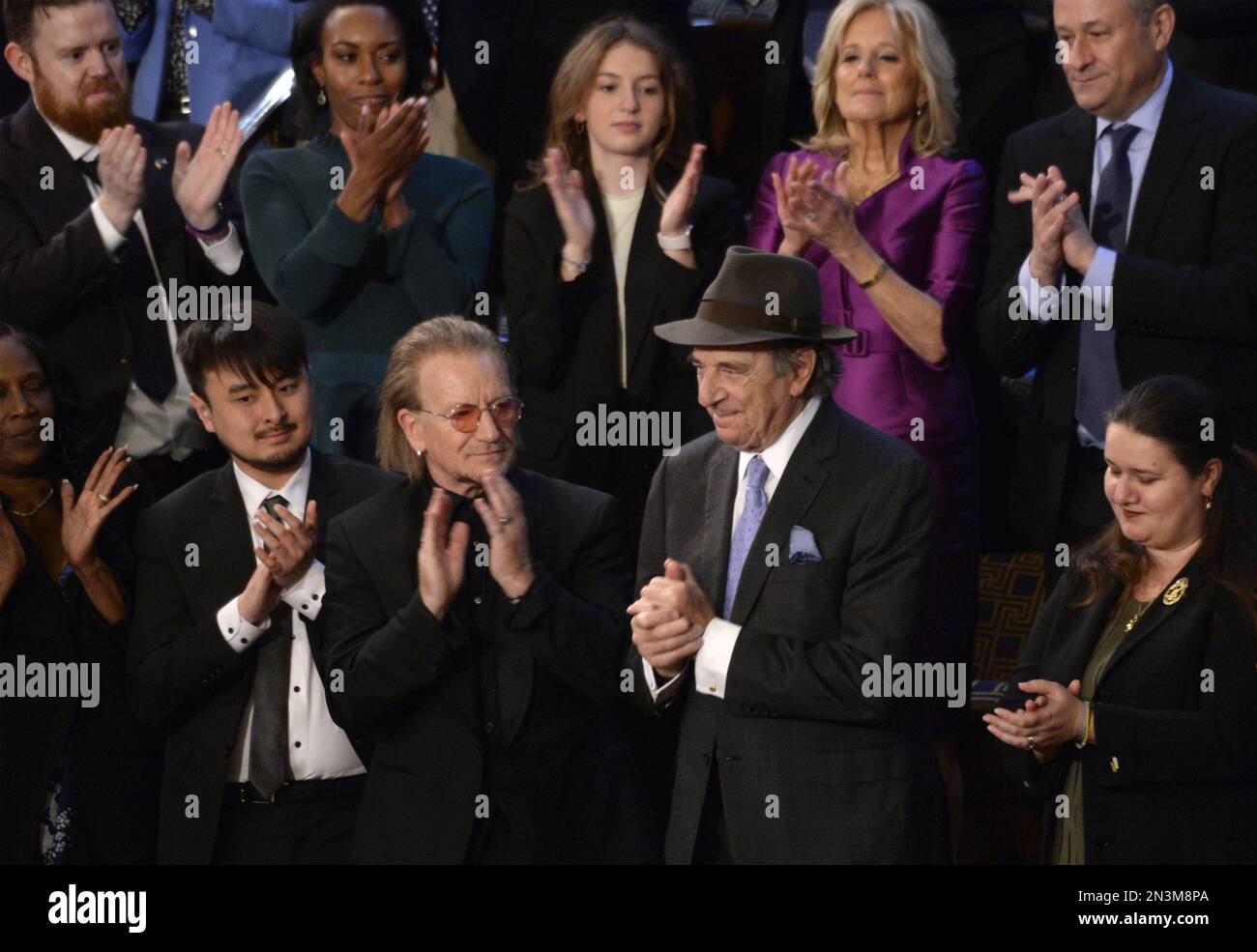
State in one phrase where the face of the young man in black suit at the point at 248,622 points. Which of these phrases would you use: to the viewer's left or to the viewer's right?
to the viewer's right

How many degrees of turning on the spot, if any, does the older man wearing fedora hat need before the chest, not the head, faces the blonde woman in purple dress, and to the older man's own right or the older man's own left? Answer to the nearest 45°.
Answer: approximately 135° to the older man's own right

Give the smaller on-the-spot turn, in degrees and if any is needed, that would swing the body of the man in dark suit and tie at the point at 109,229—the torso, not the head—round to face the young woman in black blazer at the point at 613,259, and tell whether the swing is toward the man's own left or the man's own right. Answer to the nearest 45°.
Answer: approximately 45° to the man's own left

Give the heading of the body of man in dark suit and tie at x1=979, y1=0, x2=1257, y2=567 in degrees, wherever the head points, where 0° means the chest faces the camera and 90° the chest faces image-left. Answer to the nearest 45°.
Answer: approximately 45°

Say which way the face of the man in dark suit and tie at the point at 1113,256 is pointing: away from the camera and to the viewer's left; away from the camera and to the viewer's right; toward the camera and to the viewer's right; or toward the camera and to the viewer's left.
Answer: toward the camera and to the viewer's left

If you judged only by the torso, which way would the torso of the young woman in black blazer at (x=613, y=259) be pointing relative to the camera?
toward the camera

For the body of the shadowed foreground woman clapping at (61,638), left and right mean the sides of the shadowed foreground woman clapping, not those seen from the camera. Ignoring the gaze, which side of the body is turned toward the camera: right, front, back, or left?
front

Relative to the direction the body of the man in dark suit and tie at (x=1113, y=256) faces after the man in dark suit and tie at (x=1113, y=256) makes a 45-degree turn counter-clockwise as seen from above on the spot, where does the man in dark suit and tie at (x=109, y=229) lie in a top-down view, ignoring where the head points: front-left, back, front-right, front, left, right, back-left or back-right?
right

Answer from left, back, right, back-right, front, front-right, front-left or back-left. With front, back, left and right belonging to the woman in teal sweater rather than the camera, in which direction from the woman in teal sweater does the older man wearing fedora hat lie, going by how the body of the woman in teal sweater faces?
front-left

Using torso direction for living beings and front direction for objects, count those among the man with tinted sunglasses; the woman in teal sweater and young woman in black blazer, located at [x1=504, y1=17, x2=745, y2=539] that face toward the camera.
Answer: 3

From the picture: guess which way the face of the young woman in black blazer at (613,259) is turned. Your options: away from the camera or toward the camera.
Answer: toward the camera

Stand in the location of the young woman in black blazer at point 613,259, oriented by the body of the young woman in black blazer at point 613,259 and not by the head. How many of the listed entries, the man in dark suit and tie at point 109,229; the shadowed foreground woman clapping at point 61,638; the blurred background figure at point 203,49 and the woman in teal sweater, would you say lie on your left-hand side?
0

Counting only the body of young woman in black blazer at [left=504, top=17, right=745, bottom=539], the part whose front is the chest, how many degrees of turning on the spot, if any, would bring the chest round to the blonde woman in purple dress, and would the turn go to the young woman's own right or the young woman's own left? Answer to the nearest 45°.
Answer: approximately 90° to the young woman's own left

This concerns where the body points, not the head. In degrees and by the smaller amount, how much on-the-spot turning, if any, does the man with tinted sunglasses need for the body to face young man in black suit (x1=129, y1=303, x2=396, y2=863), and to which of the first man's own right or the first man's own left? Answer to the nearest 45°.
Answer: approximately 135° to the first man's own right

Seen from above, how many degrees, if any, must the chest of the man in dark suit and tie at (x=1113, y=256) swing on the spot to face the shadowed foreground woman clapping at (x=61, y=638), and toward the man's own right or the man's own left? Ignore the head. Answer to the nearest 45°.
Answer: approximately 45° to the man's own right

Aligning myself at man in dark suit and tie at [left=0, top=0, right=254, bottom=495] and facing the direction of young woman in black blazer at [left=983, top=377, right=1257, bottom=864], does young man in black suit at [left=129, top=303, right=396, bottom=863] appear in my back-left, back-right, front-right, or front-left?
front-right

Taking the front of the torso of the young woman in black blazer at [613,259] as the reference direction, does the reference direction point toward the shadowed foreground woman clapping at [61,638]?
no

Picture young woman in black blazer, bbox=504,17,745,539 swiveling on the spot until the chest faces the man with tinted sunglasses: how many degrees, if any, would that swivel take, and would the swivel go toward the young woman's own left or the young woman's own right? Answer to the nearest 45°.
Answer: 0° — they already face them
